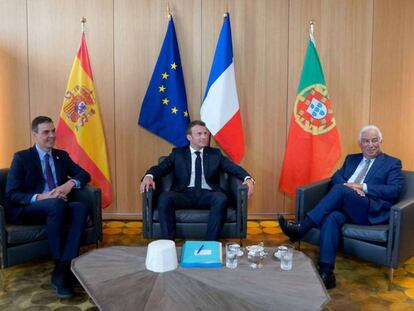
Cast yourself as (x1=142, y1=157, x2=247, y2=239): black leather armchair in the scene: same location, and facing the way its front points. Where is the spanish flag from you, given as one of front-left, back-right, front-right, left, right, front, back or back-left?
back-right

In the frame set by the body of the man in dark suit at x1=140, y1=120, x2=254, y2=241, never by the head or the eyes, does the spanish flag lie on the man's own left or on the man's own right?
on the man's own right

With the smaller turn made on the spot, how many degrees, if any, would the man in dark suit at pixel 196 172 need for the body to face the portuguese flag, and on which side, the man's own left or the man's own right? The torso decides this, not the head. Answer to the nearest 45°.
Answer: approximately 135° to the man's own left

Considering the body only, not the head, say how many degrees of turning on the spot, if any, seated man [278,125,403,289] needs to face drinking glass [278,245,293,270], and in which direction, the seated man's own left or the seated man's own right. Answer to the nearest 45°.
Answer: approximately 45° to the seated man's own left

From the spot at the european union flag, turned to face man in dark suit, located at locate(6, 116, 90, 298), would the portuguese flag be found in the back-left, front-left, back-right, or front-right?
back-left

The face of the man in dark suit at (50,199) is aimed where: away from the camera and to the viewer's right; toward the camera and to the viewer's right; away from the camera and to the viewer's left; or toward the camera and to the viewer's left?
toward the camera and to the viewer's right

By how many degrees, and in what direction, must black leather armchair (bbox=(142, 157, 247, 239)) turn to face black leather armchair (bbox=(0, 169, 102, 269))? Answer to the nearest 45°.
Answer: approximately 90° to its right

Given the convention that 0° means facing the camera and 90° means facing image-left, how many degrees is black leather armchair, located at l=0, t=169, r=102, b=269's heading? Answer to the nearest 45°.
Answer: approximately 315°

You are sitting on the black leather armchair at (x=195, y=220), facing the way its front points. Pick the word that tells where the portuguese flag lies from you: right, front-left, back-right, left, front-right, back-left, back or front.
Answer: back-left

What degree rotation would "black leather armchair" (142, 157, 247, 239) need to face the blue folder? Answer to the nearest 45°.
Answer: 0° — it already faces it

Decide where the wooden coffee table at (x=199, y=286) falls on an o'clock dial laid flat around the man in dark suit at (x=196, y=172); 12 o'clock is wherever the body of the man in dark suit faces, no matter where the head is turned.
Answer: The wooden coffee table is roughly at 12 o'clock from the man in dark suit.
